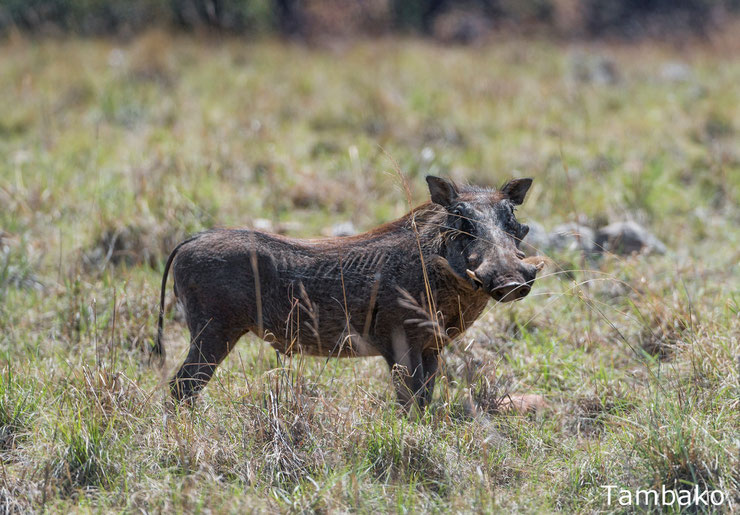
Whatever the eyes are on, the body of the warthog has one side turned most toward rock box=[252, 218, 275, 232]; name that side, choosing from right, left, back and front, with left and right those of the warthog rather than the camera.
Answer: left

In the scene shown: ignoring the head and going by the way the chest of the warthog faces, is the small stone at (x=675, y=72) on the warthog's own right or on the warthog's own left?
on the warthog's own left

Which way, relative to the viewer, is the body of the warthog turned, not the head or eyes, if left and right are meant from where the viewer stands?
facing to the right of the viewer

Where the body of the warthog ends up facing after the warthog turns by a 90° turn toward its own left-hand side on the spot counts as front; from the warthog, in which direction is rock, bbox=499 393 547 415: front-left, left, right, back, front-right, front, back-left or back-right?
right

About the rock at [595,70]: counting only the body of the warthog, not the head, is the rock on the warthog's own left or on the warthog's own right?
on the warthog's own left

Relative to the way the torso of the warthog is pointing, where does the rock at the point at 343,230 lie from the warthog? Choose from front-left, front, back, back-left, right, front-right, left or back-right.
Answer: left

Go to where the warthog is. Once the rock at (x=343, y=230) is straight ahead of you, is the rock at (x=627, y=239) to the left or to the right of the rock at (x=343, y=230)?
right

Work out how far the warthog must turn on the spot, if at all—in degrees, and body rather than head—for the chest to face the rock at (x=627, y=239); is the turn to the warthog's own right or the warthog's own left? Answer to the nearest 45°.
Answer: approximately 45° to the warthog's own left
